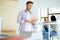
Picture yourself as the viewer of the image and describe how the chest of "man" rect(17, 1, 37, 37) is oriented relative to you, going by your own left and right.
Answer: facing the viewer and to the right of the viewer
